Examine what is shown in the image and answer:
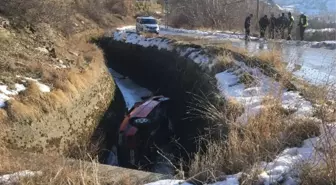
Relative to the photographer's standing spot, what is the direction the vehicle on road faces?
facing the viewer and to the right of the viewer

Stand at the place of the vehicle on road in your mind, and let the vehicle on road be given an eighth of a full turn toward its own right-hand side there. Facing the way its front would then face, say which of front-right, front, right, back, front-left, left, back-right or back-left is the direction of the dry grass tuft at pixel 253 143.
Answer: front

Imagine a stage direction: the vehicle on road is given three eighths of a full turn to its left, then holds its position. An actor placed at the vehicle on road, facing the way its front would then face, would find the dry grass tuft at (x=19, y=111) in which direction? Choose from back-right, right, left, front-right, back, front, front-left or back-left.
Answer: back

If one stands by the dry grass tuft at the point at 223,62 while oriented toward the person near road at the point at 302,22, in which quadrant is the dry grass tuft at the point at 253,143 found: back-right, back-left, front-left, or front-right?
back-right
